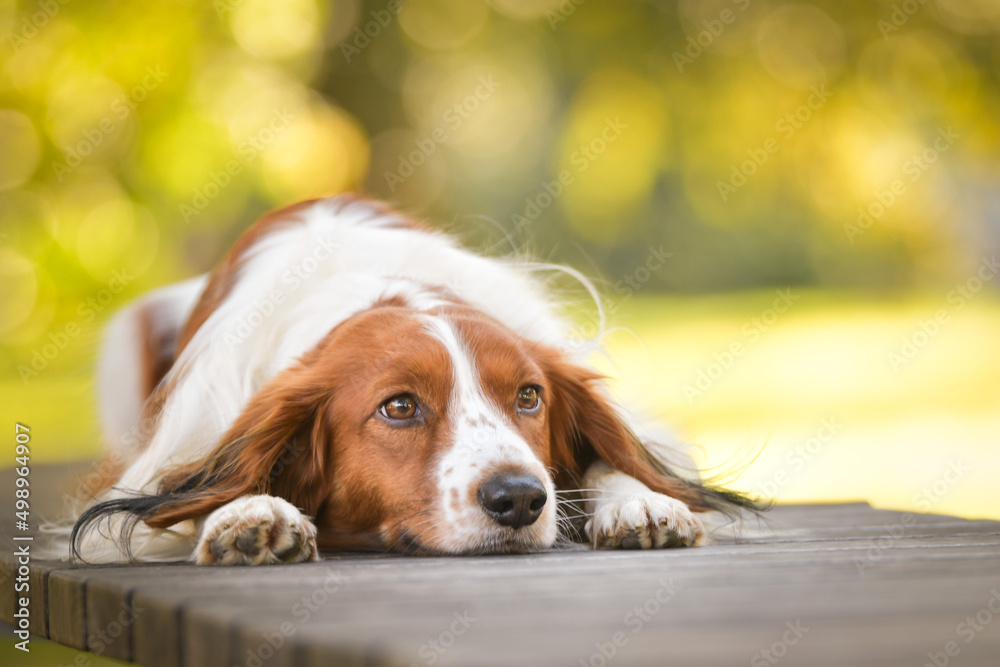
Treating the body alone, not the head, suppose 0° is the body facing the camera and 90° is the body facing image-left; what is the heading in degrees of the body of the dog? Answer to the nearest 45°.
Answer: approximately 315°
